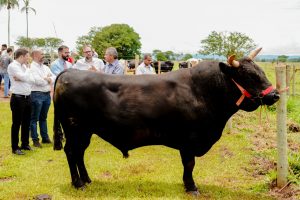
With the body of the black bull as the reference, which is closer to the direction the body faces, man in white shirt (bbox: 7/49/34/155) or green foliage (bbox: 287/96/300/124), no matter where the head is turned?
the green foliage

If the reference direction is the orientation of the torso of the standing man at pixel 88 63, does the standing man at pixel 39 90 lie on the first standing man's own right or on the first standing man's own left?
on the first standing man's own right

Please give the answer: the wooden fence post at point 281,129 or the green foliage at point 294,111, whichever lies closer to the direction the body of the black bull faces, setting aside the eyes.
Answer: the wooden fence post

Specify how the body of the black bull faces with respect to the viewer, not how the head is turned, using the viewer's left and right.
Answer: facing to the right of the viewer

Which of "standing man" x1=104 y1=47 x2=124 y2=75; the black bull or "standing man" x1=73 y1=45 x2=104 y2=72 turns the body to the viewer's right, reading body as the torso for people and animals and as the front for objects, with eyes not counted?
the black bull
